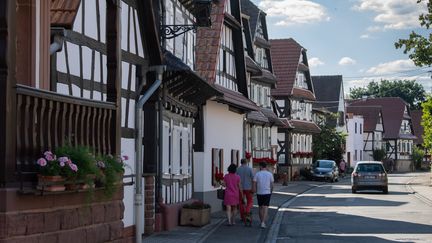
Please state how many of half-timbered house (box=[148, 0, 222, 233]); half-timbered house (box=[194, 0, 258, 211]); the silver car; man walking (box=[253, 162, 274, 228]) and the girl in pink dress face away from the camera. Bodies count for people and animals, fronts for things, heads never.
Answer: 3

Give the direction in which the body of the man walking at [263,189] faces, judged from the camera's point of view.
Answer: away from the camera

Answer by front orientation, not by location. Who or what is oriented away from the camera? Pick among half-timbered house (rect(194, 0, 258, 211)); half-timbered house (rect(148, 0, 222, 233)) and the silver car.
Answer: the silver car

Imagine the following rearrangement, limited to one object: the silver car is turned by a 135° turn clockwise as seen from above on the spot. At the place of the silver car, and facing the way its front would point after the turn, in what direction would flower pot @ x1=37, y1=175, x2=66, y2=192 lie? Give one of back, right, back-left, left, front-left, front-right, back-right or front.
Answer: front-right

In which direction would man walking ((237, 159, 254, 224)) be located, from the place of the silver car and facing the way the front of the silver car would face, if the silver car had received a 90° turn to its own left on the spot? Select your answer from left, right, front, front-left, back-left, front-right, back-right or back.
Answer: left

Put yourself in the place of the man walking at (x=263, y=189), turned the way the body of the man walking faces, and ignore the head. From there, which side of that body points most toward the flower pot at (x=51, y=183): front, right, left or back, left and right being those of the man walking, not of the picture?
back

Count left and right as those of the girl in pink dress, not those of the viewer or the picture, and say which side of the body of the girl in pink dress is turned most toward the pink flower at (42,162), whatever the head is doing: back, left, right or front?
back

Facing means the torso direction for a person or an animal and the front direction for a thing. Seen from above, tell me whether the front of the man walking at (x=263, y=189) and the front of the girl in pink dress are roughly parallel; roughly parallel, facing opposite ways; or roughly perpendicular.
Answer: roughly parallel

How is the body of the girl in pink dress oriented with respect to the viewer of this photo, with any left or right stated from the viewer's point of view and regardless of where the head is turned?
facing away from the viewer

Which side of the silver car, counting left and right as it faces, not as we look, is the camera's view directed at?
back

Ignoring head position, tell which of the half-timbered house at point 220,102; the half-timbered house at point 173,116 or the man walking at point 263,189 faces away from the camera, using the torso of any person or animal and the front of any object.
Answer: the man walking

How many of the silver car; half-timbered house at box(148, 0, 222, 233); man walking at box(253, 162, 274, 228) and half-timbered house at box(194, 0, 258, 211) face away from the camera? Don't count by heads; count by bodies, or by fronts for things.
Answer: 2

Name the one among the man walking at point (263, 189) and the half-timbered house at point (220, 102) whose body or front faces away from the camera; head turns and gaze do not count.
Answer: the man walking

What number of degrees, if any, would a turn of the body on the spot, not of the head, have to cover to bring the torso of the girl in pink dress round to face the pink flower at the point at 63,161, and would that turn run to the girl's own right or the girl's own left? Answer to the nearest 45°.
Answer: approximately 180°
